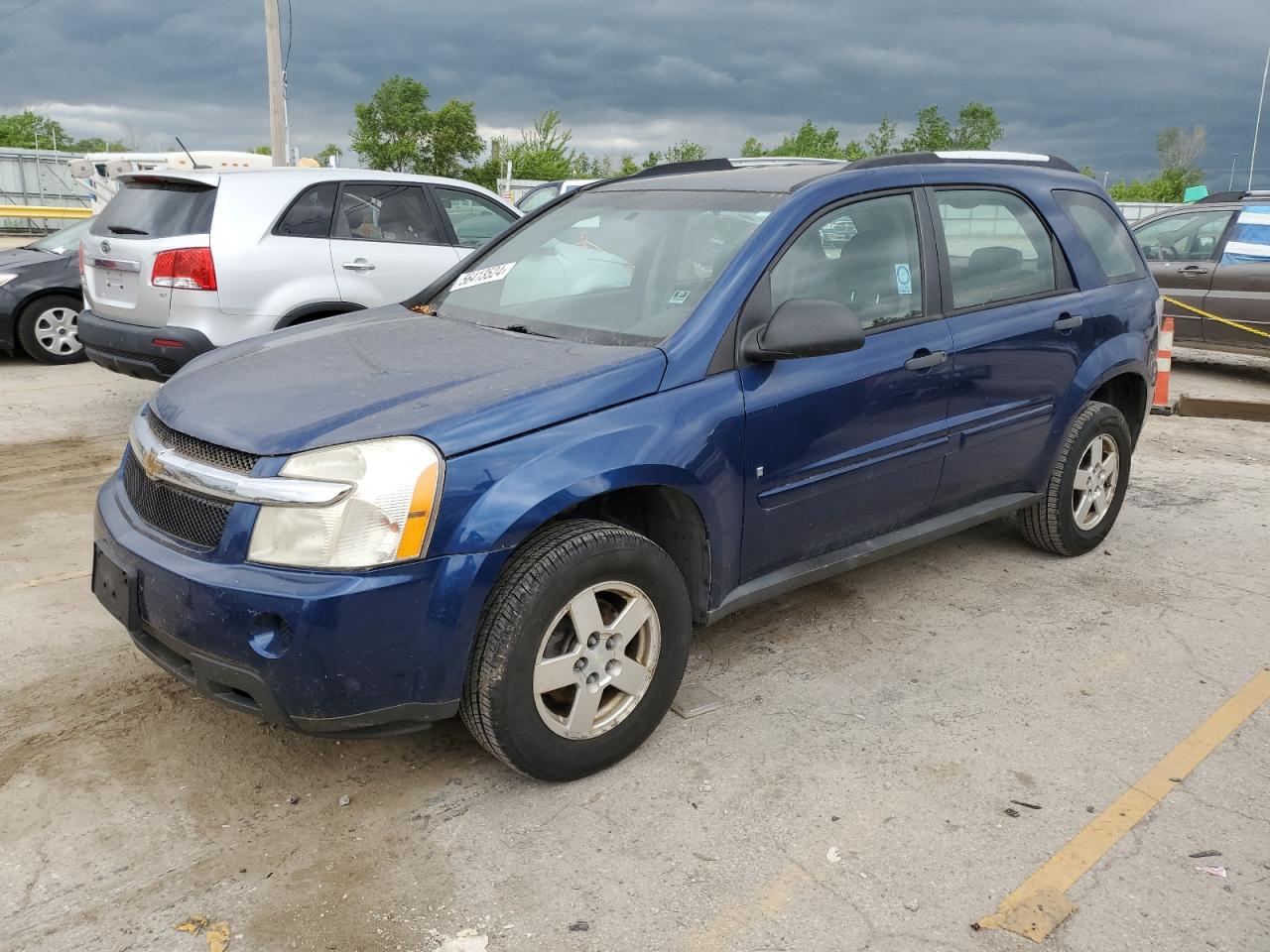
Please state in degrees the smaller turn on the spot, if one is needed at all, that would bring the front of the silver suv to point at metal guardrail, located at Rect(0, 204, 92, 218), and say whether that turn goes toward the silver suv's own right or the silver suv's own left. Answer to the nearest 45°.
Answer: approximately 45° to the silver suv's own left

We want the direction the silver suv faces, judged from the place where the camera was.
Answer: facing away from the viewer and to the right of the viewer

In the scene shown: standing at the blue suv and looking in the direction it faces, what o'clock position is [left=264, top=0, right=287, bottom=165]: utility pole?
The utility pole is roughly at 4 o'clock from the blue suv.

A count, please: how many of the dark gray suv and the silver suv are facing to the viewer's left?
1

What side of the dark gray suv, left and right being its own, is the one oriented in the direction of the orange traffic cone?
left

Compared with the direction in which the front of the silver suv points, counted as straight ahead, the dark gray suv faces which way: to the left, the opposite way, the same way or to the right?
to the left

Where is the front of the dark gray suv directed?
to the viewer's left

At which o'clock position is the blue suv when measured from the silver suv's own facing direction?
The blue suv is roughly at 4 o'clock from the silver suv.

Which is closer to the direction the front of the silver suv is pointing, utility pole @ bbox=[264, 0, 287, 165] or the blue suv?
the utility pole

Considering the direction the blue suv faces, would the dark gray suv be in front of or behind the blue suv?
behind

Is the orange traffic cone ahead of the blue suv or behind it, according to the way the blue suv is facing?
behind
